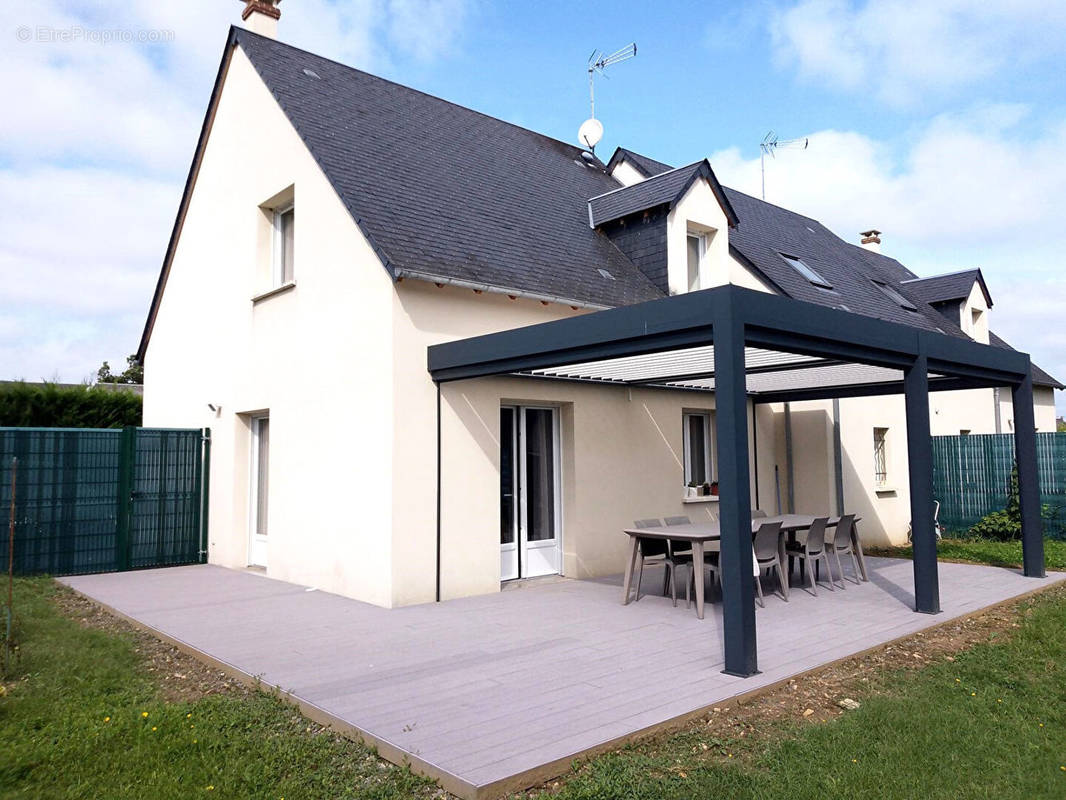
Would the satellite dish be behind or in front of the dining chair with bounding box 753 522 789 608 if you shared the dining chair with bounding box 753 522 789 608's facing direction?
in front

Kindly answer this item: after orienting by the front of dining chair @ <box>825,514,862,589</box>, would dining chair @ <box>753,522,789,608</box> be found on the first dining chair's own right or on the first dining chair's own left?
on the first dining chair's own left

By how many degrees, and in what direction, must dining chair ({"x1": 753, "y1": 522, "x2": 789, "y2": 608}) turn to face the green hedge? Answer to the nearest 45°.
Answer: approximately 45° to its left

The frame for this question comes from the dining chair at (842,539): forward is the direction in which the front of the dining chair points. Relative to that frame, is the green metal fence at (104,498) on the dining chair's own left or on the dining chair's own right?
on the dining chair's own left

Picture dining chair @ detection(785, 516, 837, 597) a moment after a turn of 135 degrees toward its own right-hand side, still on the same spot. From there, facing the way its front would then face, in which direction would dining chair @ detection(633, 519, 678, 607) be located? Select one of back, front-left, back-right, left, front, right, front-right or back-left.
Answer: back-right

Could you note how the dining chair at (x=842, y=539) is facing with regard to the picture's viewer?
facing away from the viewer and to the left of the viewer

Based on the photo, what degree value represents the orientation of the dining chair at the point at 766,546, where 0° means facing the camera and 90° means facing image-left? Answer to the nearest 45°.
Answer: approximately 135°

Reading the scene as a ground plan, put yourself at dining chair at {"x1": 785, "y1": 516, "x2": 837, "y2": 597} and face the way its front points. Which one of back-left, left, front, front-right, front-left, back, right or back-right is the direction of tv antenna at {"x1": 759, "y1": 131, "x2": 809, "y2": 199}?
front-right

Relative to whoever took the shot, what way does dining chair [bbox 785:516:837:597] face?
facing away from the viewer and to the left of the viewer
